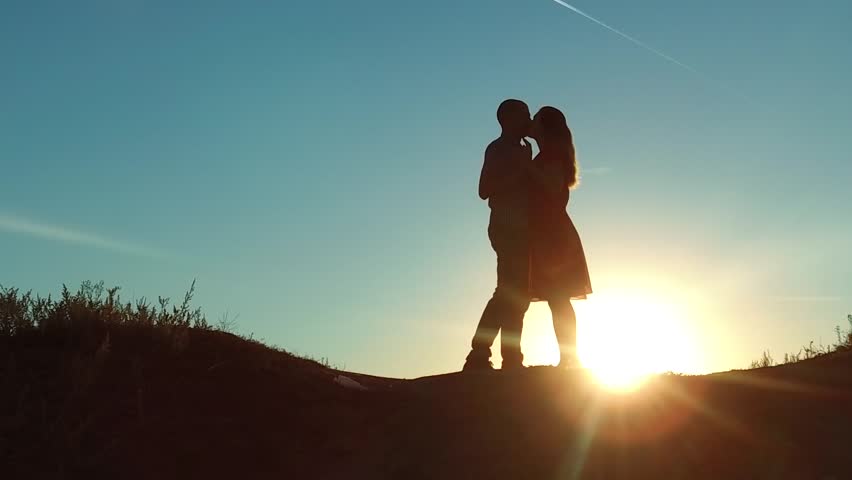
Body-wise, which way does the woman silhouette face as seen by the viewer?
to the viewer's left

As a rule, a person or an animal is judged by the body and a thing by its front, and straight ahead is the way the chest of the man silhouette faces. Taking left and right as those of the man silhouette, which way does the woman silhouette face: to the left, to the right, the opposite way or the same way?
the opposite way

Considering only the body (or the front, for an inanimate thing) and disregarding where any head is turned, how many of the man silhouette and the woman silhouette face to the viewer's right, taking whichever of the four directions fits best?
1

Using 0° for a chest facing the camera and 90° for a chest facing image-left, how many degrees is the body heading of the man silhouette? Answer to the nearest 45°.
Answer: approximately 270°

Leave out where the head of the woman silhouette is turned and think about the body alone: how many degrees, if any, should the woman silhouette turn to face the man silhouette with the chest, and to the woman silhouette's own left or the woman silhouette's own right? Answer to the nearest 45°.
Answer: approximately 45° to the woman silhouette's own left

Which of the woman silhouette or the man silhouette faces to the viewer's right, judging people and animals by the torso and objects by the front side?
the man silhouette

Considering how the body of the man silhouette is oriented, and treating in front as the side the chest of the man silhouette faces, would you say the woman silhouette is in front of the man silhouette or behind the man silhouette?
in front
